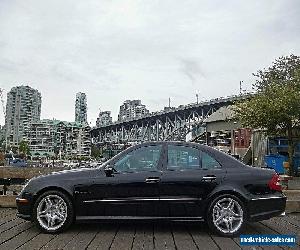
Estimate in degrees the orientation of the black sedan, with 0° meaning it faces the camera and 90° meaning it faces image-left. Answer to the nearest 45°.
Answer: approximately 90°

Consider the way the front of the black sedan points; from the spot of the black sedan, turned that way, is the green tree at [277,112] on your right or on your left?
on your right

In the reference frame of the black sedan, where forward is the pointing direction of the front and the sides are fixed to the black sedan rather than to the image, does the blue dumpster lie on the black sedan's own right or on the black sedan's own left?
on the black sedan's own right
